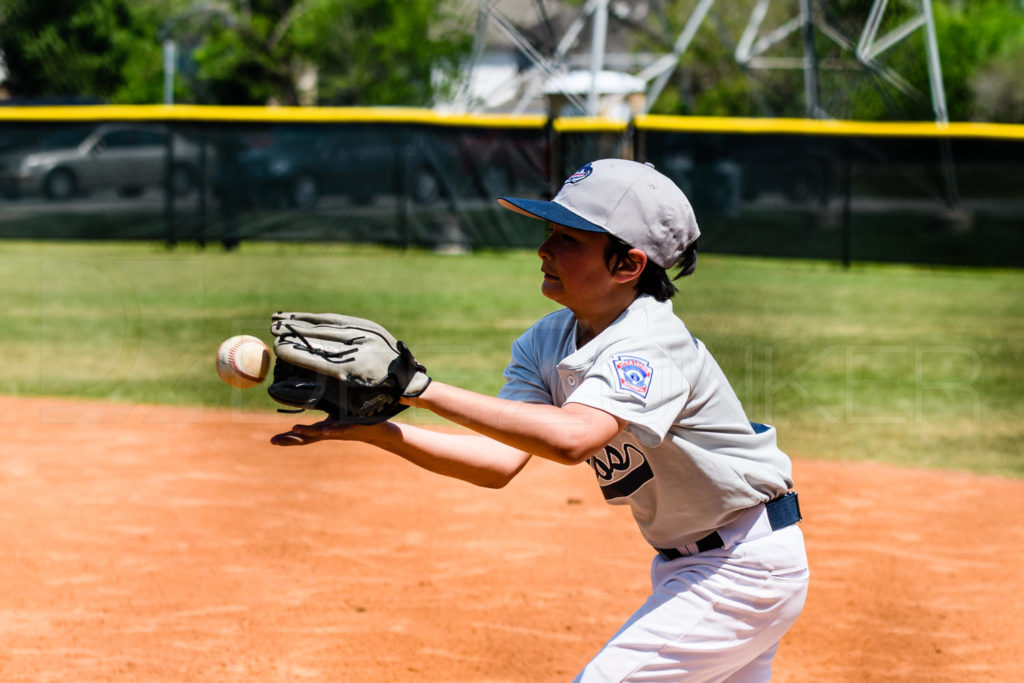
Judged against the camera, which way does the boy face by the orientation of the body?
to the viewer's left

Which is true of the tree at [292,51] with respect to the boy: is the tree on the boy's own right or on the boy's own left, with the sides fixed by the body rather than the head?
on the boy's own right

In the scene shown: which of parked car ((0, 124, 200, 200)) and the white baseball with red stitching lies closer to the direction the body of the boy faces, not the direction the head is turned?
the white baseball with red stitching

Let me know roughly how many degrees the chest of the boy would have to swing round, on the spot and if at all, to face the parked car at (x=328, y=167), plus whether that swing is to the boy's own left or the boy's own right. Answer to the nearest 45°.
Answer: approximately 90° to the boy's own right

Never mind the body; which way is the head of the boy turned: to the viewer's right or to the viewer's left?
to the viewer's left

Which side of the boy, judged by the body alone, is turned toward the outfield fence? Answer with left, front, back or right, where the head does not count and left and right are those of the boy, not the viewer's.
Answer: right
